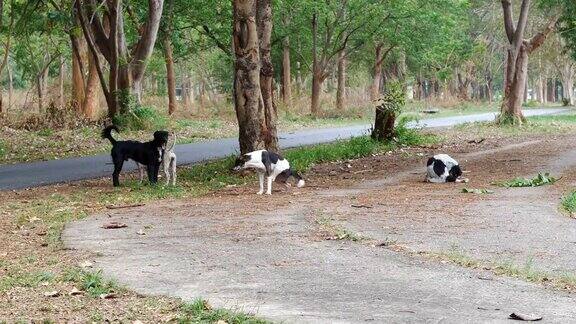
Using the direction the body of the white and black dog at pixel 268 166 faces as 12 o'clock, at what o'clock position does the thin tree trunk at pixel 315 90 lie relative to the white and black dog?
The thin tree trunk is roughly at 3 o'clock from the white and black dog.

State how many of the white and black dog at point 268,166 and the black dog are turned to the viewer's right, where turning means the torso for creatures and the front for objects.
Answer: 1

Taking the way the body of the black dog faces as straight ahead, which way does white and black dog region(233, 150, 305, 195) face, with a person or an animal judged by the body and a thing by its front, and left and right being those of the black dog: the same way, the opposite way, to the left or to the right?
the opposite way

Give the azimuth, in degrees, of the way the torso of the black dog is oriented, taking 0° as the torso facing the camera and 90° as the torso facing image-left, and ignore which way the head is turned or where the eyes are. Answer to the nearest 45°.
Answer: approximately 270°

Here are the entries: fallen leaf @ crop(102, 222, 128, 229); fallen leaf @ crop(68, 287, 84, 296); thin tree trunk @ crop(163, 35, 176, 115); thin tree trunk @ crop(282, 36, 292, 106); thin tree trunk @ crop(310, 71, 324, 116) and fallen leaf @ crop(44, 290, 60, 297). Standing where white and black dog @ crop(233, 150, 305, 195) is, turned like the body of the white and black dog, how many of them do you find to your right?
3

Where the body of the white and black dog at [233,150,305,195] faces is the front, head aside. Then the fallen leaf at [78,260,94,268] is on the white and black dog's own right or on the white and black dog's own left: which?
on the white and black dog's own left

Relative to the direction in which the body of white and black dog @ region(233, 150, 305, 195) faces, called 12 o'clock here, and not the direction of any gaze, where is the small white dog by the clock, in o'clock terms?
The small white dog is roughly at 1 o'clock from the white and black dog.

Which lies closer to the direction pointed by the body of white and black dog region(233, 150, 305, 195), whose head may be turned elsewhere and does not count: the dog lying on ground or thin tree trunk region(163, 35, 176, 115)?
the thin tree trunk

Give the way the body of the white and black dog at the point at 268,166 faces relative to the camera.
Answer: to the viewer's left

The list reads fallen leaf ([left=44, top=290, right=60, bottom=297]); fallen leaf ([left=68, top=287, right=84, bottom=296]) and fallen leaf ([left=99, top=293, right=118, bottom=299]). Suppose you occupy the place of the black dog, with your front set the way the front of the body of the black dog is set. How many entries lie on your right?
3

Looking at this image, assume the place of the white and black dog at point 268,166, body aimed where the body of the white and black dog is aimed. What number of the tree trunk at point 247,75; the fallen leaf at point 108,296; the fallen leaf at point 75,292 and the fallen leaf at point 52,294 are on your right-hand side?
1

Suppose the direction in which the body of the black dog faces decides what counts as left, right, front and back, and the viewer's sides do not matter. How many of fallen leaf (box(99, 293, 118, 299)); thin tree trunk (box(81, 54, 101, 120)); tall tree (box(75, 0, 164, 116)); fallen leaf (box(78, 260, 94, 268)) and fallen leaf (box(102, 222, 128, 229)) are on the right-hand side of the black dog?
3

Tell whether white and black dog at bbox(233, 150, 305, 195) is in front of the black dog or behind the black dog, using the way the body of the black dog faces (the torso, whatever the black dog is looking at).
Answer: in front

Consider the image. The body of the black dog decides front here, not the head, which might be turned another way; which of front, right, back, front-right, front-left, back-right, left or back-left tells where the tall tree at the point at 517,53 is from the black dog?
front-left

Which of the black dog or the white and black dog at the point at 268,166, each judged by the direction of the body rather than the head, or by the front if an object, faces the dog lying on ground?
the black dog

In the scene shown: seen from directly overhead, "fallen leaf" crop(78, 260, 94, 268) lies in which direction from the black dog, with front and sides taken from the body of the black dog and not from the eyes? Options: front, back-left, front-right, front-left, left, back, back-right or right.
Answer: right

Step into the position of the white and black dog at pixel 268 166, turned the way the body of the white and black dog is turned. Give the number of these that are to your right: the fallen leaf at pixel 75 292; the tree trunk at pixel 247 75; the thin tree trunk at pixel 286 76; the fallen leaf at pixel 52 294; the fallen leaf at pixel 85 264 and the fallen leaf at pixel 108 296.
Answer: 2
